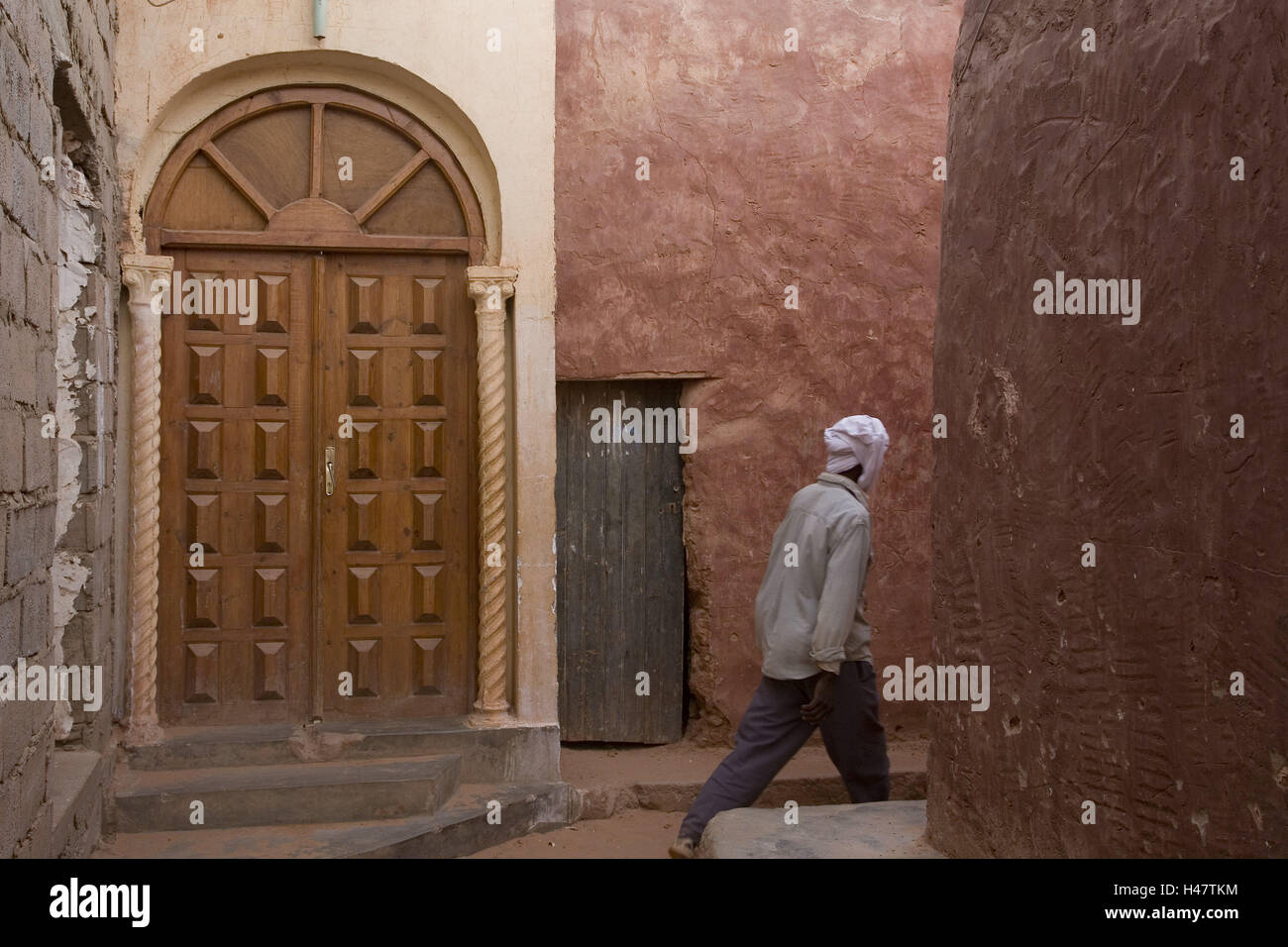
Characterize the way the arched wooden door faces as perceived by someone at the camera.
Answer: facing the viewer

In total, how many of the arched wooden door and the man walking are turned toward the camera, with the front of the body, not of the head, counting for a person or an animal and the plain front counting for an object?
1

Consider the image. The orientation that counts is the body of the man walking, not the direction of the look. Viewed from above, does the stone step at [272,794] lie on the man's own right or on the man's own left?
on the man's own left

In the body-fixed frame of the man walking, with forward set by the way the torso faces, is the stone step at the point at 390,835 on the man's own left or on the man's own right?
on the man's own left

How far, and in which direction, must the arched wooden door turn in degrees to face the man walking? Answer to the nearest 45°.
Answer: approximately 45° to its left

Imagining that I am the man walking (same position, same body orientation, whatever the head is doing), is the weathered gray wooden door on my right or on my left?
on my left
